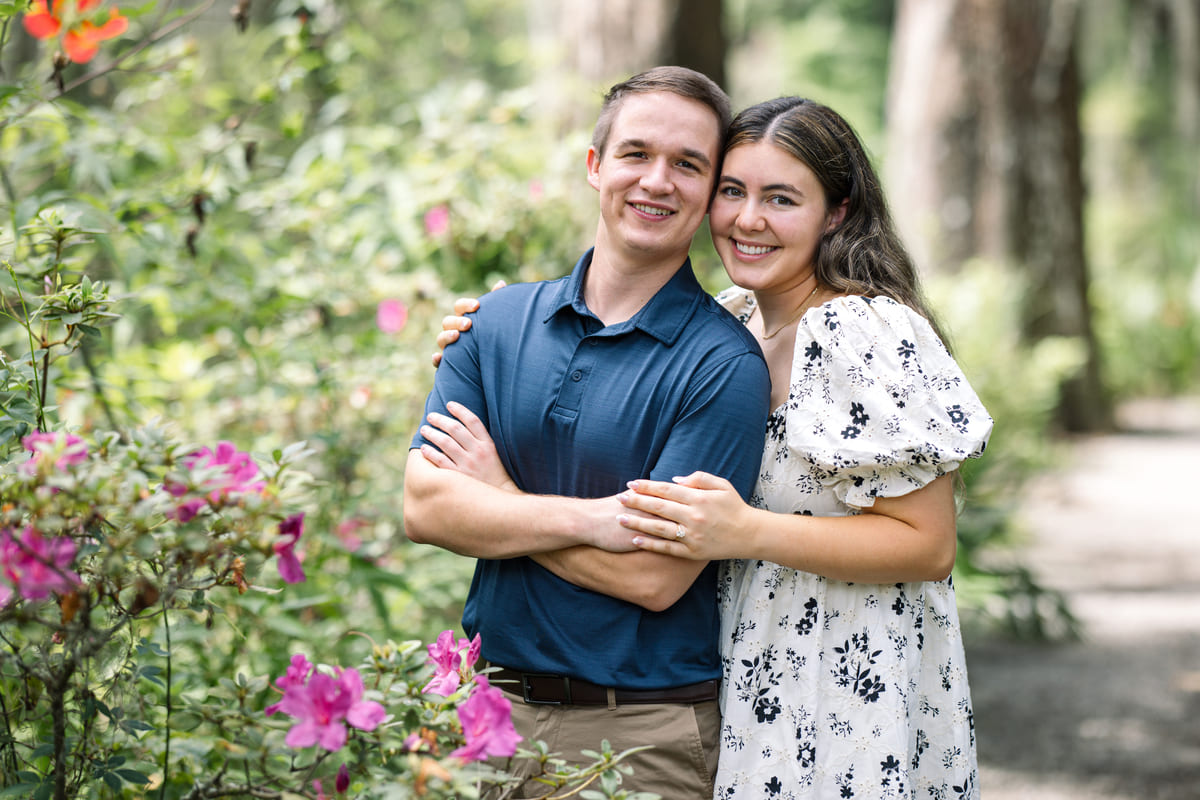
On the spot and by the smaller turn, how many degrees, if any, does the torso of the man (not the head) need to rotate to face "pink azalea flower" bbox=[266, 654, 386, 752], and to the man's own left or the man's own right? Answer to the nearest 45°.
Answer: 0° — they already face it

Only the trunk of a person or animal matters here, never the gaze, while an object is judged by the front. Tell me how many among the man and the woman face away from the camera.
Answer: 0

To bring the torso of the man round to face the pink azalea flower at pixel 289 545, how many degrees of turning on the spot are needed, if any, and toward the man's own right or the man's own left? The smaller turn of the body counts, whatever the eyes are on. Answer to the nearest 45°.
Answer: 0° — they already face it

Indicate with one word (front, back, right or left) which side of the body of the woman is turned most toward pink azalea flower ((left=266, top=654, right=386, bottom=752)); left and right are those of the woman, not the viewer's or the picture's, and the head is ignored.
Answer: front

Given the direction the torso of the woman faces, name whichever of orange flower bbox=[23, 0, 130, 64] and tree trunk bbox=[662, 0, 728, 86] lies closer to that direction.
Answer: the orange flower

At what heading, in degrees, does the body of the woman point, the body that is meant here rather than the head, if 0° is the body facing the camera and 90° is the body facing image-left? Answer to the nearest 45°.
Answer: approximately 45°
